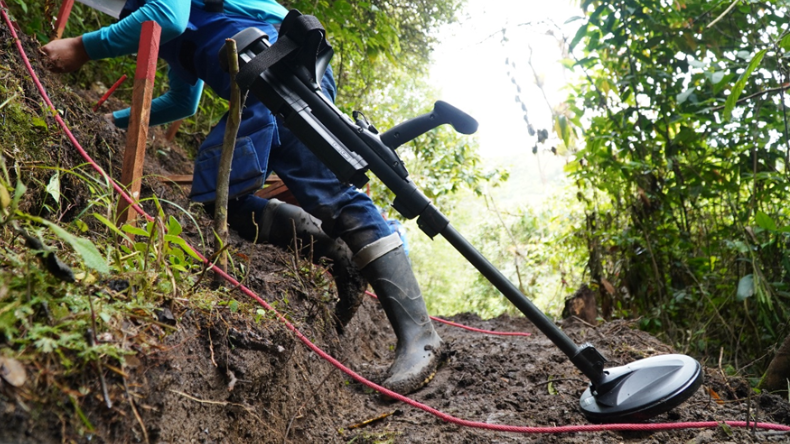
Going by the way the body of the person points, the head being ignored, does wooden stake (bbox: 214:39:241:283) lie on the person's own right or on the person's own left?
on the person's own left

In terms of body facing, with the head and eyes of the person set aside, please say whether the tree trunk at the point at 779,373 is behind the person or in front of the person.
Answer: behind

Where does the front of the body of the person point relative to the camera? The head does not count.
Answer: to the viewer's left

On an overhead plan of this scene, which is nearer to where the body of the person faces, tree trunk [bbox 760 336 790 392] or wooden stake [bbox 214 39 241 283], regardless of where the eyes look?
the wooden stake
